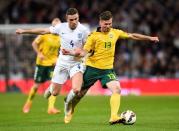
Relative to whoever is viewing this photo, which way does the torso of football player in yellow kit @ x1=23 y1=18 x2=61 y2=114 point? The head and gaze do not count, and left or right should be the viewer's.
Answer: facing the viewer and to the right of the viewer

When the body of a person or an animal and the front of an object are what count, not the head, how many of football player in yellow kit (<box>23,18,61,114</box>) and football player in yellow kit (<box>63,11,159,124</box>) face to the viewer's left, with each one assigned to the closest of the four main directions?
0

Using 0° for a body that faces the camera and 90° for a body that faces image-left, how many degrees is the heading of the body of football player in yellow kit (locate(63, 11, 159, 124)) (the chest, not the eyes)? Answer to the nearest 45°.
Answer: approximately 315°

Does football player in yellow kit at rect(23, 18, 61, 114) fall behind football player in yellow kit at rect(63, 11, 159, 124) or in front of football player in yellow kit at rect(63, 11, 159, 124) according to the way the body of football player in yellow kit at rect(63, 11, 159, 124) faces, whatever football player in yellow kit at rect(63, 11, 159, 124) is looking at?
behind

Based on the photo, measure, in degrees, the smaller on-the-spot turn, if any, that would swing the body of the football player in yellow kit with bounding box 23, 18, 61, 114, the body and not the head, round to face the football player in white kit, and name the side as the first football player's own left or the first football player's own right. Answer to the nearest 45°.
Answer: approximately 45° to the first football player's own right
